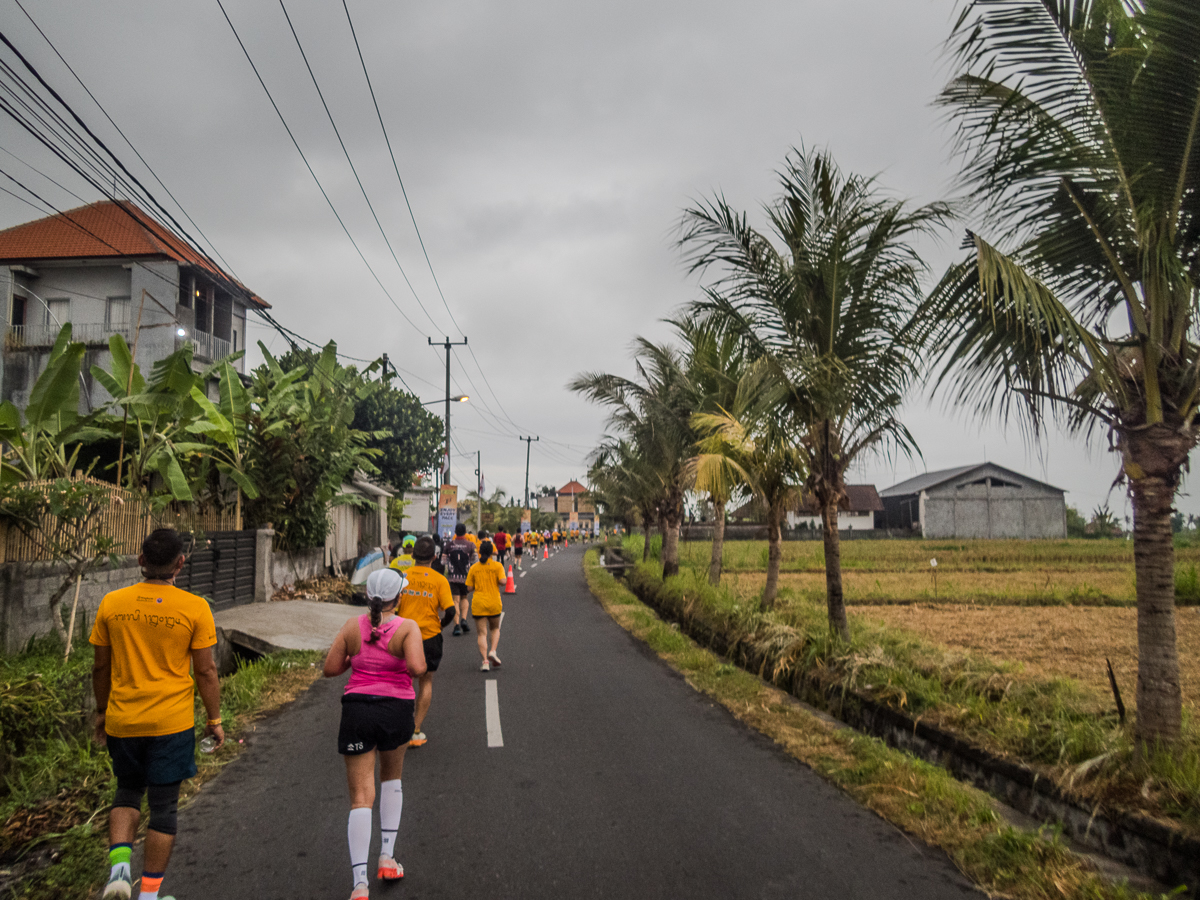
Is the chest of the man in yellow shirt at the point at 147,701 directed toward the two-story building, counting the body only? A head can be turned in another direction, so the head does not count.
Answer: yes

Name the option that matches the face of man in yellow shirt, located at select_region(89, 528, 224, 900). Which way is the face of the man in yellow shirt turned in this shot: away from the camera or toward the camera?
away from the camera

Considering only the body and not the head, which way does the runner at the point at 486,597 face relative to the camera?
away from the camera

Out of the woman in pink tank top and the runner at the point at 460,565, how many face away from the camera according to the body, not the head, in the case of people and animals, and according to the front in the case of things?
2

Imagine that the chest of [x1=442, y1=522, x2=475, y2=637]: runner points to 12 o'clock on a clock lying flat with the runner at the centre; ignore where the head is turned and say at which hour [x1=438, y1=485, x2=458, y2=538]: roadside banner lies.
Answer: The roadside banner is roughly at 12 o'clock from the runner.

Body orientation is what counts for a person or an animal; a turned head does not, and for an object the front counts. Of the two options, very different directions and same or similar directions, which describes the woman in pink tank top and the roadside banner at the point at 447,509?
very different directions

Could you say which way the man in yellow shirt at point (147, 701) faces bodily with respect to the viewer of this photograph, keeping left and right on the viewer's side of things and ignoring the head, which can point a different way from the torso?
facing away from the viewer

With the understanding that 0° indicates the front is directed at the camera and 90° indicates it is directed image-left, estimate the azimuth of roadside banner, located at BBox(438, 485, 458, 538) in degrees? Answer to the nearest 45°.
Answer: approximately 0°

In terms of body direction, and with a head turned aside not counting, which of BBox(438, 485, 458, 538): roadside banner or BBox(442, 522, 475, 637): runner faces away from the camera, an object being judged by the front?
the runner

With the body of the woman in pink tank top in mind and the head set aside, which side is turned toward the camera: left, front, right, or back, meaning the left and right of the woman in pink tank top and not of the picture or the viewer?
back

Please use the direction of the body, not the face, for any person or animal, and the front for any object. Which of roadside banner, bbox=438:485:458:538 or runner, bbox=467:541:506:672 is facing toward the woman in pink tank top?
the roadside banner

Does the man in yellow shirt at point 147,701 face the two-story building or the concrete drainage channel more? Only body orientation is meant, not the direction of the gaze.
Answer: the two-story building

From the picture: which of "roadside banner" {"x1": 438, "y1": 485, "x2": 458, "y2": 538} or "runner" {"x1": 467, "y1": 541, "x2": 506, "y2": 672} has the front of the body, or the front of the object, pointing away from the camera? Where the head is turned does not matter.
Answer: the runner
